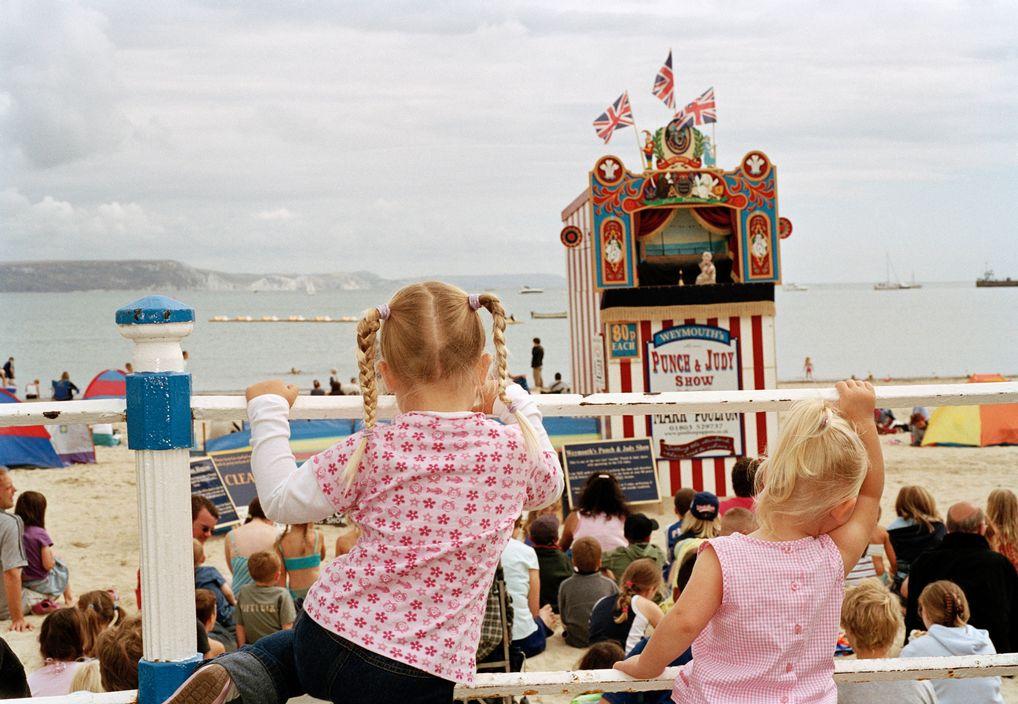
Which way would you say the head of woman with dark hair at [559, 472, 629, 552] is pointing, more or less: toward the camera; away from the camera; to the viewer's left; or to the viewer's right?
away from the camera

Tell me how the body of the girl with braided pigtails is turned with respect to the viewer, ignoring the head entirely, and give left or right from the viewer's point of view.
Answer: facing away from the viewer

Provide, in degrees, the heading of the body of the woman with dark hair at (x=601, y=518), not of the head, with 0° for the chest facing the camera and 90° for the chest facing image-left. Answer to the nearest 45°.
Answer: approximately 180°

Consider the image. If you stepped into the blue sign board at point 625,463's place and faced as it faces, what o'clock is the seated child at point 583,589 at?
The seated child is roughly at 12 o'clock from the blue sign board.

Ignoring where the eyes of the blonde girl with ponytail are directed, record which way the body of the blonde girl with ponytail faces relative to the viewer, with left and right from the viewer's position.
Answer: facing away from the viewer

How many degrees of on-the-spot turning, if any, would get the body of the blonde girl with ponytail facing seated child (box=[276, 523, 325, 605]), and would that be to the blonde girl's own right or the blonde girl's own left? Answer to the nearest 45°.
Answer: approximately 45° to the blonde girl's own left

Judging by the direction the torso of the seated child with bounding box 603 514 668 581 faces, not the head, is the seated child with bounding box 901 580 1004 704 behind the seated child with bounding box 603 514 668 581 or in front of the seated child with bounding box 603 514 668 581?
behind

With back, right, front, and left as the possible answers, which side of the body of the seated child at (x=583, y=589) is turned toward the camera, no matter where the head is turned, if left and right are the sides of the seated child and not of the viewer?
back

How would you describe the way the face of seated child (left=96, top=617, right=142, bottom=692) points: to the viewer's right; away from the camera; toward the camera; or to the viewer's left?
away from the camera

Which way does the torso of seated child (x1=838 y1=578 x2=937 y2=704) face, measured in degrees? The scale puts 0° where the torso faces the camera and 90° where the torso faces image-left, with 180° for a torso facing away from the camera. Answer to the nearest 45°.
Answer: approximately 180°

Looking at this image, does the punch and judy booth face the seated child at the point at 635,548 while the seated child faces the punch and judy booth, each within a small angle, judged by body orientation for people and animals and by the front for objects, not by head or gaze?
yes

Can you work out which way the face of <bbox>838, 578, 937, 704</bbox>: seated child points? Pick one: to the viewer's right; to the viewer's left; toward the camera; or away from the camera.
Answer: away from the camera
